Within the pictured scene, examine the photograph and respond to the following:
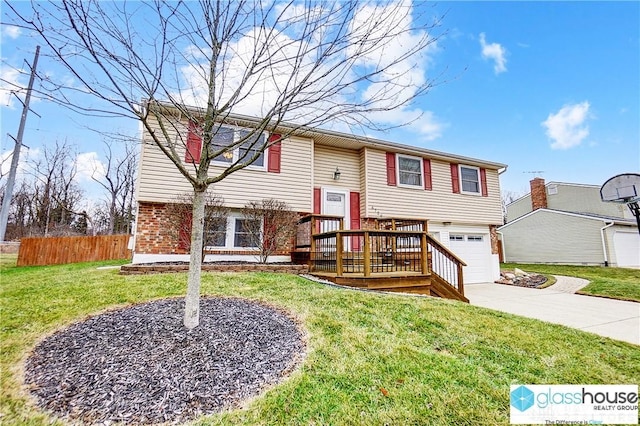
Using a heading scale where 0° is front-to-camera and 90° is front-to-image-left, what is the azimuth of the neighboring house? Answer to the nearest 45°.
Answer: approximately 315°

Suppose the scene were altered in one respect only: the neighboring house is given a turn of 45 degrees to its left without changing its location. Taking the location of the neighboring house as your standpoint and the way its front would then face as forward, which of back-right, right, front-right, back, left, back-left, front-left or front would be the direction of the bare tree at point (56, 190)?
back-right

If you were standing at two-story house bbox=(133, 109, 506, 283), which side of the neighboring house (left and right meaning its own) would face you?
right

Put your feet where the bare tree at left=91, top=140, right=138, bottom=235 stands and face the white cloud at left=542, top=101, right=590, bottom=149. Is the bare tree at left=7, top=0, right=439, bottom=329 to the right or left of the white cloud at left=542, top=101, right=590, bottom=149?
right

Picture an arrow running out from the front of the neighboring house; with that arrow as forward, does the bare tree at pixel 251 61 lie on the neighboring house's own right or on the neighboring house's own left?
on the neighboring house's own right

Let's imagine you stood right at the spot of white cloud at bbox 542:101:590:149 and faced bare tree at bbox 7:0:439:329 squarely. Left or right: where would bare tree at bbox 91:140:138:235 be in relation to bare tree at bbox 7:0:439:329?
right

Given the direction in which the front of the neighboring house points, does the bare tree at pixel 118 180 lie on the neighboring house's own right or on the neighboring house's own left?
on the neighboring house's own right

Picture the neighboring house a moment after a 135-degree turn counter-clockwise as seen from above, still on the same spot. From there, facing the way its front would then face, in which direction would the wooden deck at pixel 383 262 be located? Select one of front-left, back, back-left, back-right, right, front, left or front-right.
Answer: back

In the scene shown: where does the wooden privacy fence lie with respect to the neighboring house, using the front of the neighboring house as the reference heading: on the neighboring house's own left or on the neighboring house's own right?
on the neighboring house's own right
